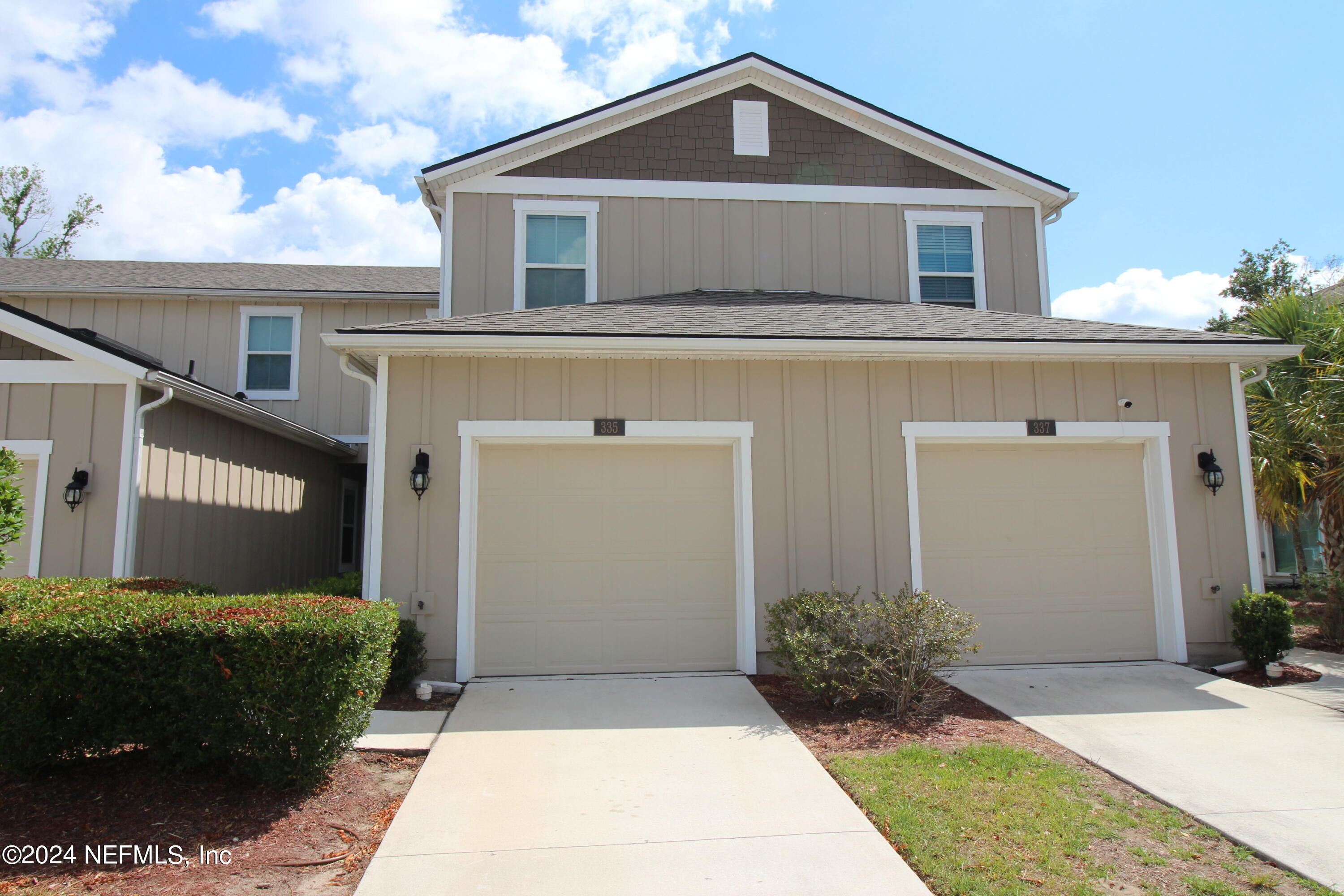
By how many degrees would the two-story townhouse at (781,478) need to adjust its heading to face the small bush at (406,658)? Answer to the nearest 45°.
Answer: approximately 90° to its right

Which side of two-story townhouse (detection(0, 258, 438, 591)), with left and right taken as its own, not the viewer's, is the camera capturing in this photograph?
front

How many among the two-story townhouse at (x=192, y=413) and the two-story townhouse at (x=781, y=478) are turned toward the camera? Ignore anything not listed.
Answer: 2

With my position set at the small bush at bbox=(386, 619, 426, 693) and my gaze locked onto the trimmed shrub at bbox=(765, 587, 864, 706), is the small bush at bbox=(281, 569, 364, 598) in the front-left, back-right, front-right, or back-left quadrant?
back-left

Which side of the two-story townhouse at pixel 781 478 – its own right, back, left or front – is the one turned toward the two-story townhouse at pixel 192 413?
right

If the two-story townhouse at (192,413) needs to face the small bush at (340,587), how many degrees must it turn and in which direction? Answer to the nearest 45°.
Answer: approximately 45° to its left

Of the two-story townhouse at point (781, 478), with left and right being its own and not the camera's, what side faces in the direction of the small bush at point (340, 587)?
right

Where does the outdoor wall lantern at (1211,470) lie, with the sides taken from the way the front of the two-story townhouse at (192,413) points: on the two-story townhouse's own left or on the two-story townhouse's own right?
on the two-story townhouse's own left

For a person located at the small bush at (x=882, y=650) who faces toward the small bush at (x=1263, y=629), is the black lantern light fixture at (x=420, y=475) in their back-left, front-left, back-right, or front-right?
back-left

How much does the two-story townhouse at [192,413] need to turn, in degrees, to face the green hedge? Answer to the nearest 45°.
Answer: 0° — it already faces it

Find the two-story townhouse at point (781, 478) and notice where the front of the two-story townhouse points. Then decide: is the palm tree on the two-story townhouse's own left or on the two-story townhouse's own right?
on the two-story townhouse's own left
